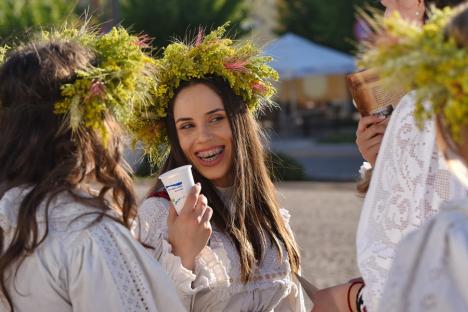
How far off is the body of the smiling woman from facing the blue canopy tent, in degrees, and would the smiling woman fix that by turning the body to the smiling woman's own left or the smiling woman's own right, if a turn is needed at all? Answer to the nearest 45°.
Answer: approximately 180°

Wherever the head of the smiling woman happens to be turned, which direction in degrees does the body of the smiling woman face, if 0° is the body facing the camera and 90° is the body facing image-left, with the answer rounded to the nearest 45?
approximately 0°

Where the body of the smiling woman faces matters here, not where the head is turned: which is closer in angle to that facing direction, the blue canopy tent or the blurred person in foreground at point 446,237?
the blurred person in foreground

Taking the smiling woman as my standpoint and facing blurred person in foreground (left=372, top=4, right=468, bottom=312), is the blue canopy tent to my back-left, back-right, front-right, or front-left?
back-left
